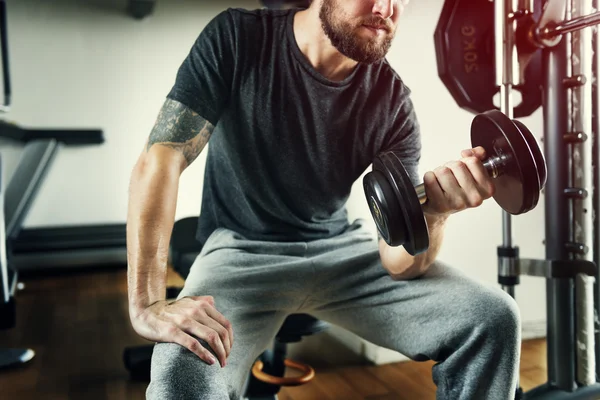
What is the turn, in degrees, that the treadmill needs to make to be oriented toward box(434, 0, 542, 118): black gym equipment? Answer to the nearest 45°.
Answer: approximately 135° to its left

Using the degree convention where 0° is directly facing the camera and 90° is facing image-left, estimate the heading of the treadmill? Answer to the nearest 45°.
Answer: approximately 90°

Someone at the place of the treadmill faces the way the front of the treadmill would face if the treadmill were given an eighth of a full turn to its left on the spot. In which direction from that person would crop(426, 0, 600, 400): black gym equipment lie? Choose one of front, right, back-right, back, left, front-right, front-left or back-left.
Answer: left

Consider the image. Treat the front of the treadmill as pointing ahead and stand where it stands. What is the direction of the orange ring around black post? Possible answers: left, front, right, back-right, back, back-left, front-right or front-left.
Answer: back-left

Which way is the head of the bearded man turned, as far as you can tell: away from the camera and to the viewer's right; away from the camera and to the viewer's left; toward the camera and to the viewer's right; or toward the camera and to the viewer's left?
toward the camera and to the viewer's right
